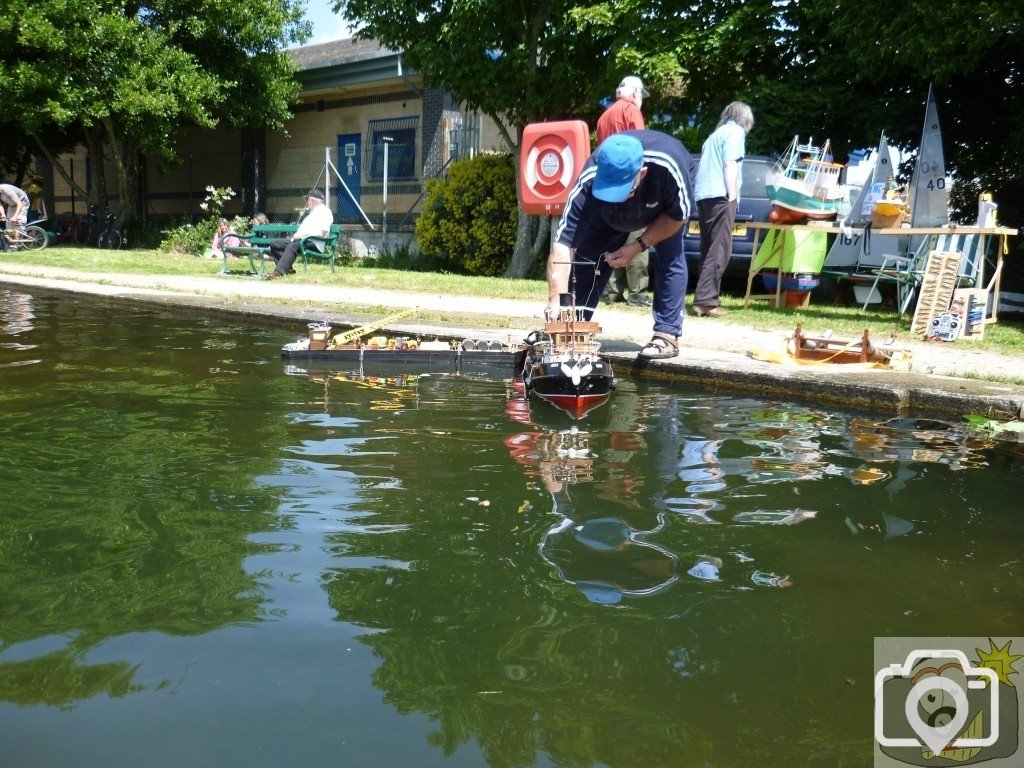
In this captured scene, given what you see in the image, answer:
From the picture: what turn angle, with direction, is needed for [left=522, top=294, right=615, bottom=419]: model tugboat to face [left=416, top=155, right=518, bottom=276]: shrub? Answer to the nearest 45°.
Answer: approximately 180°

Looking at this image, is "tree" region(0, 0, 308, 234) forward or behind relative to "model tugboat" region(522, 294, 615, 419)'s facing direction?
behind

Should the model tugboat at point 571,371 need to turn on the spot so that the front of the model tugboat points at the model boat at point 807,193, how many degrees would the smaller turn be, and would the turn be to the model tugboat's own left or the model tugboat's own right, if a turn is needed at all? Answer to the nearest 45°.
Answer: approximately 135° to the model tugboat's own left

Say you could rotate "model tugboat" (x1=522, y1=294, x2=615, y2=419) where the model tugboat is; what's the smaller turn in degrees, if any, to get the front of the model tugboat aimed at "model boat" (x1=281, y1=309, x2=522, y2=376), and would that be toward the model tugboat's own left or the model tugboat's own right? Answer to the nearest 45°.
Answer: approximately 135° to the model tugboat's own right

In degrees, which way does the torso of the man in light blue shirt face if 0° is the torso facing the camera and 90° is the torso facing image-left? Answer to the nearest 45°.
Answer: approximately 225°

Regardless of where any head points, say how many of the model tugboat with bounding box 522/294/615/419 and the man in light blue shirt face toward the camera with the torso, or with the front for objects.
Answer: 1

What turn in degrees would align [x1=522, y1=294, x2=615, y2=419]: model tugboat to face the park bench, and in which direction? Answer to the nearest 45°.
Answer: approximately 135° to its right

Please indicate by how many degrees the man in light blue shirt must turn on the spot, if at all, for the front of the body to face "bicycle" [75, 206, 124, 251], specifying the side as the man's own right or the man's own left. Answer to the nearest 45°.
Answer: approximately 90° to the man's own left

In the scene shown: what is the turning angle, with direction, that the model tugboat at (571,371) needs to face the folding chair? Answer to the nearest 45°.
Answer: approximately 135° to its left
